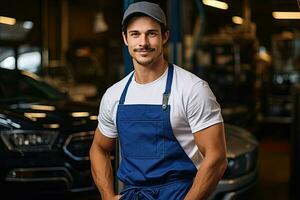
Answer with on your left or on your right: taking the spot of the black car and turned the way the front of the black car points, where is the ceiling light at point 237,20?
on your left

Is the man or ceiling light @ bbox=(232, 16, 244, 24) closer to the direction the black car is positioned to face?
the man

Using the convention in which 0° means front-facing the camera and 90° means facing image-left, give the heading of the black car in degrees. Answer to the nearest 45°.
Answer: approximately 315°

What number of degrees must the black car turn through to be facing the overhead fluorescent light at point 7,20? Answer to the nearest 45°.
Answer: approximately 135° to its left

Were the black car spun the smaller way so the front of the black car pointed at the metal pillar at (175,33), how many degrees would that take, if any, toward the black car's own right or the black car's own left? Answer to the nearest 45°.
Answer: approximately 90° to the black car's own left
